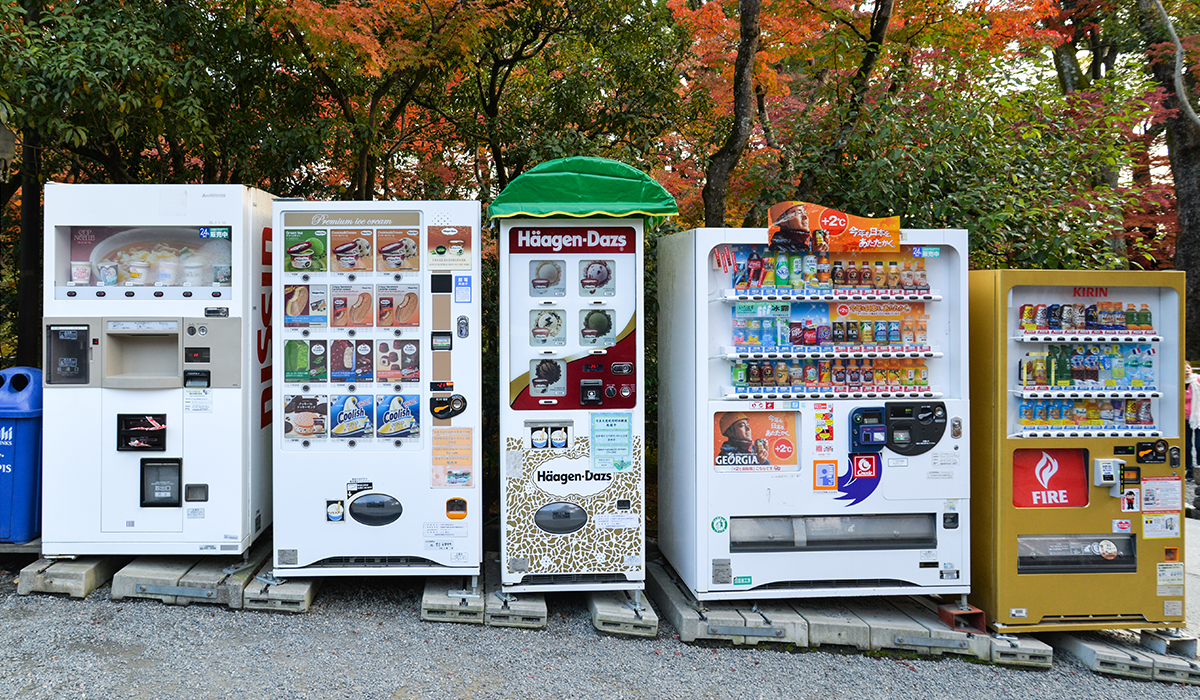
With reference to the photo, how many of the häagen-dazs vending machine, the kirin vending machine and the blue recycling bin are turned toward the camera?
3

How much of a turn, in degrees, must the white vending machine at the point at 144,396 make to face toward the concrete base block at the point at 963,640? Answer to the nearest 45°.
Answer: approximately 45° to its left

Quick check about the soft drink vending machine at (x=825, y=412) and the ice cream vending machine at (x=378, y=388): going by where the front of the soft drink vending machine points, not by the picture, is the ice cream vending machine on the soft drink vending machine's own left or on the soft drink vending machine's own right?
on the soft drink vending machine's own right

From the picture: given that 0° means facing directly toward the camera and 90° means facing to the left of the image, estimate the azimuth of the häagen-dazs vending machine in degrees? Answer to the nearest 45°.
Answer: approximately 0°

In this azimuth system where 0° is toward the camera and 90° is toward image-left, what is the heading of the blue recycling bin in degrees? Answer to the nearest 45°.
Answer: approximately 0°

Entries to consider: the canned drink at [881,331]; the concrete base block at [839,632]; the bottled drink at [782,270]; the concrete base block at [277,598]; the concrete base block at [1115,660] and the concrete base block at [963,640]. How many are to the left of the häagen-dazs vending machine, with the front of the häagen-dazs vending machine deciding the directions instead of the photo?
5

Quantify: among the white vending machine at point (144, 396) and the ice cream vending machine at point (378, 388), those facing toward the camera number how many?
2

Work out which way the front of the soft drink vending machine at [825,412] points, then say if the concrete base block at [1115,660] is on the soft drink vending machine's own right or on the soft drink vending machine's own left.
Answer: on the soft drink vending machine's own left

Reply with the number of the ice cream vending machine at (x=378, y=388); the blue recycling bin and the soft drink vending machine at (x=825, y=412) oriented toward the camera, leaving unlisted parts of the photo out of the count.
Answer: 3

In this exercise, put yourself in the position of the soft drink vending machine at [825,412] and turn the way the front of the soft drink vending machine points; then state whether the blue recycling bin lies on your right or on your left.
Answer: on your right
